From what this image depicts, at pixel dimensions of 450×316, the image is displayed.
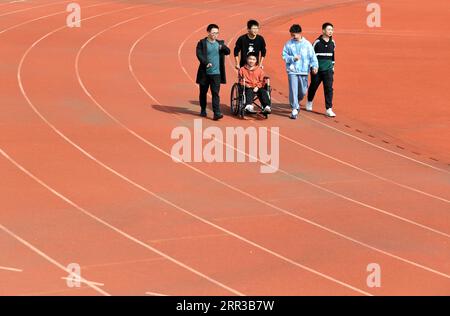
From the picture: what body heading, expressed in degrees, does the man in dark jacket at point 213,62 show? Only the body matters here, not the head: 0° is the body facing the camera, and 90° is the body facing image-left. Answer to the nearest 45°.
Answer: approximately 0°

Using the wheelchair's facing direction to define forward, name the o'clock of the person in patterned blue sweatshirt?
The person in patterned blue sweatshirt is roughly at 10 o'clock from the wheelchair.

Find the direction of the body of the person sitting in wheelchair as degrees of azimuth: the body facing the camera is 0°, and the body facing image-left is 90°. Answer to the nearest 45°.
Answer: approximately 0°

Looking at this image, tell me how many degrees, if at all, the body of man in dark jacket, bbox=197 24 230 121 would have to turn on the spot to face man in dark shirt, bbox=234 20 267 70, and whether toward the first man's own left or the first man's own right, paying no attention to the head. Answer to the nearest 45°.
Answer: approximately 135° to the first man's own left
